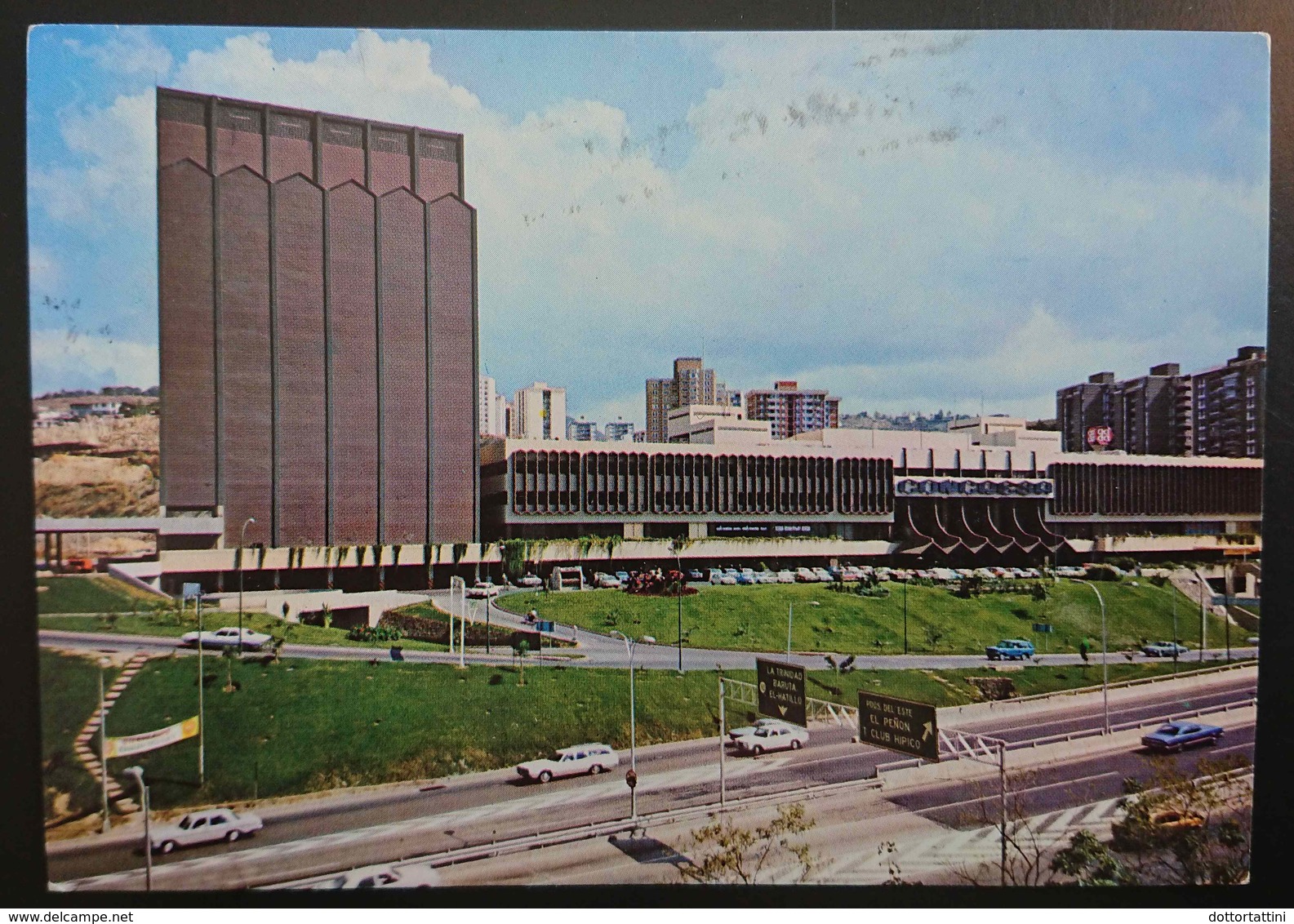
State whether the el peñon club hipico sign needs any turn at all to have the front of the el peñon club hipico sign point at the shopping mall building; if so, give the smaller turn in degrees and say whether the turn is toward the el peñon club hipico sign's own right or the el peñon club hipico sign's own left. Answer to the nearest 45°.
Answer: approximately 135° to the el peñon club hipico sign's own right

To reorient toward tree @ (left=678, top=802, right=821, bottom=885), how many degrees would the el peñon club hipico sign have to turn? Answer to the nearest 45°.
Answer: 0° — it already faces it

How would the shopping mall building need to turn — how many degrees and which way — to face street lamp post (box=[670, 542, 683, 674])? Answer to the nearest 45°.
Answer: approximately 45° to its right

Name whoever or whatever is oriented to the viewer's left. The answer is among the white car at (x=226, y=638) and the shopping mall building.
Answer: the white car

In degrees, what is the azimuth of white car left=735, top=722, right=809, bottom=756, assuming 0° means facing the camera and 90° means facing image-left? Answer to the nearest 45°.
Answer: approximately 45°

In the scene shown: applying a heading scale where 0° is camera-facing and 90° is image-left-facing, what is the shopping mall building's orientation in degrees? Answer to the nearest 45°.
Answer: approximately 0°

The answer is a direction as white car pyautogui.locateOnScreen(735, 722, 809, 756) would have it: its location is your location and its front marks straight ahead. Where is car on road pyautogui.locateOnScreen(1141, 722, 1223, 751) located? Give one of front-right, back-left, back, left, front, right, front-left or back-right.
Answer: back-left
